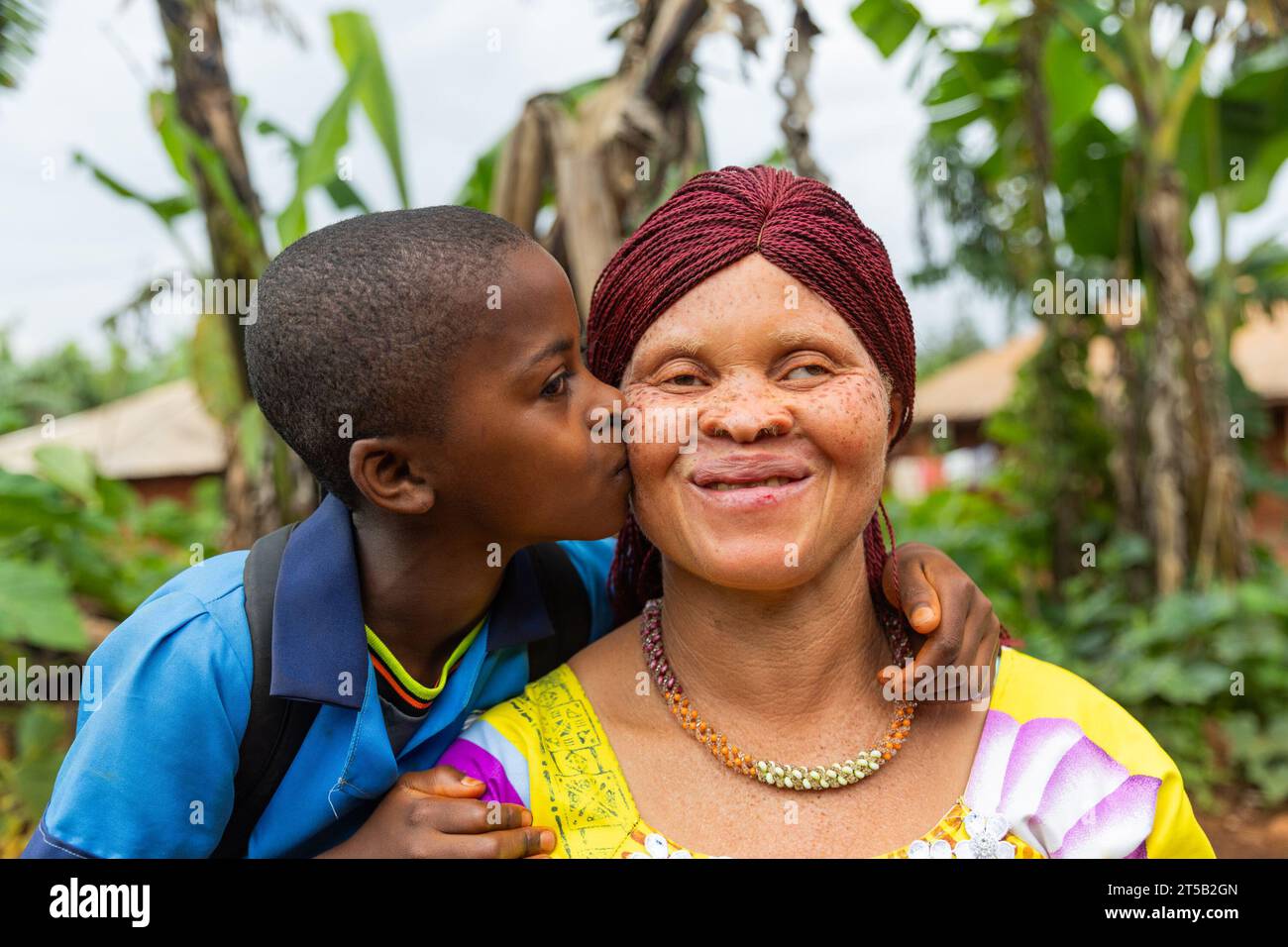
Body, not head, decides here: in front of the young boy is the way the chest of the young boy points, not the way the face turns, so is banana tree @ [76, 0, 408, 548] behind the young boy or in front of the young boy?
behind

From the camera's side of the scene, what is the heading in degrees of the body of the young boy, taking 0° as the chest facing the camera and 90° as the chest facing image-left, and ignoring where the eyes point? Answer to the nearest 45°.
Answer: approximately 315°

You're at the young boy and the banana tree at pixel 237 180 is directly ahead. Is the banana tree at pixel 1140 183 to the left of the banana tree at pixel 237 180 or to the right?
right

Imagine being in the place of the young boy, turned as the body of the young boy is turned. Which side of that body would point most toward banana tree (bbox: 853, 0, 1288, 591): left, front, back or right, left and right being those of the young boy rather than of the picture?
left

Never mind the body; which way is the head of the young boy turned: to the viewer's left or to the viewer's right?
to the viewer's right

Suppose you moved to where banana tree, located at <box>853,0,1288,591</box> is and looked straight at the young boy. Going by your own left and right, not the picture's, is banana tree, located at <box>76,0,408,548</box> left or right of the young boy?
right
